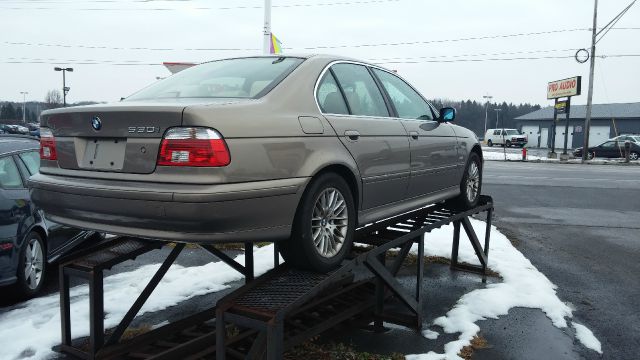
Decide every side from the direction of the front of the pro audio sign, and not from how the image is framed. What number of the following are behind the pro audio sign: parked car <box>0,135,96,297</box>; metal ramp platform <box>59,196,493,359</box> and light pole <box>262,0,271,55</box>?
0

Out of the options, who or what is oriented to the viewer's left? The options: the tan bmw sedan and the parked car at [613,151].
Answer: the parked car

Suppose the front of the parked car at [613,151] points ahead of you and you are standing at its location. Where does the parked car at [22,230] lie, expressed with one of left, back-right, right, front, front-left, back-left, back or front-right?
left

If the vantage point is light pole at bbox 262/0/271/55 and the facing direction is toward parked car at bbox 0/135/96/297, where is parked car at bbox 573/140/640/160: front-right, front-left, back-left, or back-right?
back-left

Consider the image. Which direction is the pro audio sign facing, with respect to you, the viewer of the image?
facing the viewer and to the left of the viewer

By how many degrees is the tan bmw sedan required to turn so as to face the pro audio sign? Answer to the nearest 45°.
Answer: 0° — it already faces it

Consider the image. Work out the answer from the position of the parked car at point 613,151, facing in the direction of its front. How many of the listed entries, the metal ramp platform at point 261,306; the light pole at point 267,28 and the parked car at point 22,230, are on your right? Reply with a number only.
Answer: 0

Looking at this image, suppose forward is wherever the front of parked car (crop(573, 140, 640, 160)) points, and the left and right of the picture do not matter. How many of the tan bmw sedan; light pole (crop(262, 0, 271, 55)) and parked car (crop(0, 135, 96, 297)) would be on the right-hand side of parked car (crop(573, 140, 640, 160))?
0

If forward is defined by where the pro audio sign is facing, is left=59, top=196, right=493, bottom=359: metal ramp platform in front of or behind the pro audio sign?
in front

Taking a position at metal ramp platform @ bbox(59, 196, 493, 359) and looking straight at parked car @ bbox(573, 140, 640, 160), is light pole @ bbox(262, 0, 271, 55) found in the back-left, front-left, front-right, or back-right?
front-left

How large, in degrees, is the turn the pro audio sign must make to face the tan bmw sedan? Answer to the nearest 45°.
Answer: approximately 45° to its left

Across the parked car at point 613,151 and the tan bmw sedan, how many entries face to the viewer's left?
1

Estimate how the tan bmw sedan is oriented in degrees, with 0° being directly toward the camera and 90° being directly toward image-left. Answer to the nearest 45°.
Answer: approximately 225°

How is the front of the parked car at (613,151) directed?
to the viewer's left

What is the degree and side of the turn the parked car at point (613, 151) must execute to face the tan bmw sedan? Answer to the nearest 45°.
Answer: approximately 90° to its left
